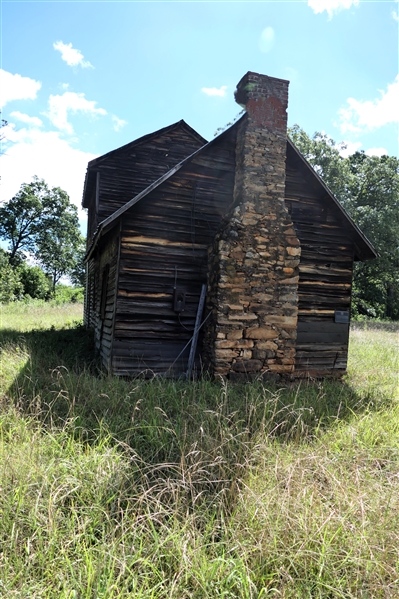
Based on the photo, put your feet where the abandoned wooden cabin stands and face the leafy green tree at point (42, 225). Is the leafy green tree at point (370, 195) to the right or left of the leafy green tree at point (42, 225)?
right
